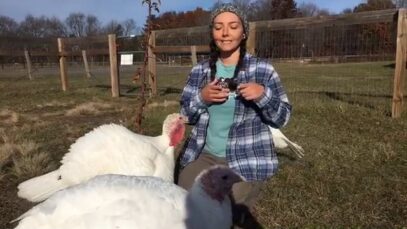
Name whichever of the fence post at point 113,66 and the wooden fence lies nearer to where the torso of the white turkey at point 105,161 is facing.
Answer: the wooden fence

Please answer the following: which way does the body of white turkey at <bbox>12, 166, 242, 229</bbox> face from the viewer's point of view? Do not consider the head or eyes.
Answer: to the viewer's right

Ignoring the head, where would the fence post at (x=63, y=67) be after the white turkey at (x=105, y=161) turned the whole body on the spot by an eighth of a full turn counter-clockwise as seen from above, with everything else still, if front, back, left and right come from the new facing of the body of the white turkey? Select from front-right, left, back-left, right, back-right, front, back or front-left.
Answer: front-left

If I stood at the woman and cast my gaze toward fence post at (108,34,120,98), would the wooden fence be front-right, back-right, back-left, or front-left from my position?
front-right

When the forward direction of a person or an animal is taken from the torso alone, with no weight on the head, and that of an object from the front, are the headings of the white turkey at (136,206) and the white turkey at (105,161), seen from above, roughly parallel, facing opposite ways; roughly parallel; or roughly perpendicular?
roughly parallel

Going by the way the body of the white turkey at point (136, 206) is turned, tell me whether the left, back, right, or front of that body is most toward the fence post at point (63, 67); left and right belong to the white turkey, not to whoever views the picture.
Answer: left

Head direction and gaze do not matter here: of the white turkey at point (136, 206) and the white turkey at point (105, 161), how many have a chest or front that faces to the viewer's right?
2

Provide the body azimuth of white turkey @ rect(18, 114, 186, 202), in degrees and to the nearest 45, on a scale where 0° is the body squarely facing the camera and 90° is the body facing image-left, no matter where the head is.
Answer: approximately 270°

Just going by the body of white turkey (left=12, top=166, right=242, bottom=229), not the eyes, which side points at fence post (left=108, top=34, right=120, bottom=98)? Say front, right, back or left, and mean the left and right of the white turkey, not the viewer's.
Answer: left

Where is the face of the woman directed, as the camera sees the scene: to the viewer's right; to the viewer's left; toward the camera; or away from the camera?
toward the camera

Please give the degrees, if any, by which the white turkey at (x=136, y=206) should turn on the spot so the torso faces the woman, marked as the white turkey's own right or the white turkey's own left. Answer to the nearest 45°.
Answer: approximately 45° to the white turkey's own left

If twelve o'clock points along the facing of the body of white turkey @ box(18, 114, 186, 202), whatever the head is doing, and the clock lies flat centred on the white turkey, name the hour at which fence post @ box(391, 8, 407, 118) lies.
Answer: The fence post is roughly at 11 o'clock from the white turkey.

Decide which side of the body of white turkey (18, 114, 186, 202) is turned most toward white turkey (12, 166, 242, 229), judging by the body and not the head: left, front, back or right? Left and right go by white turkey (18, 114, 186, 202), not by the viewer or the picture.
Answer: right
